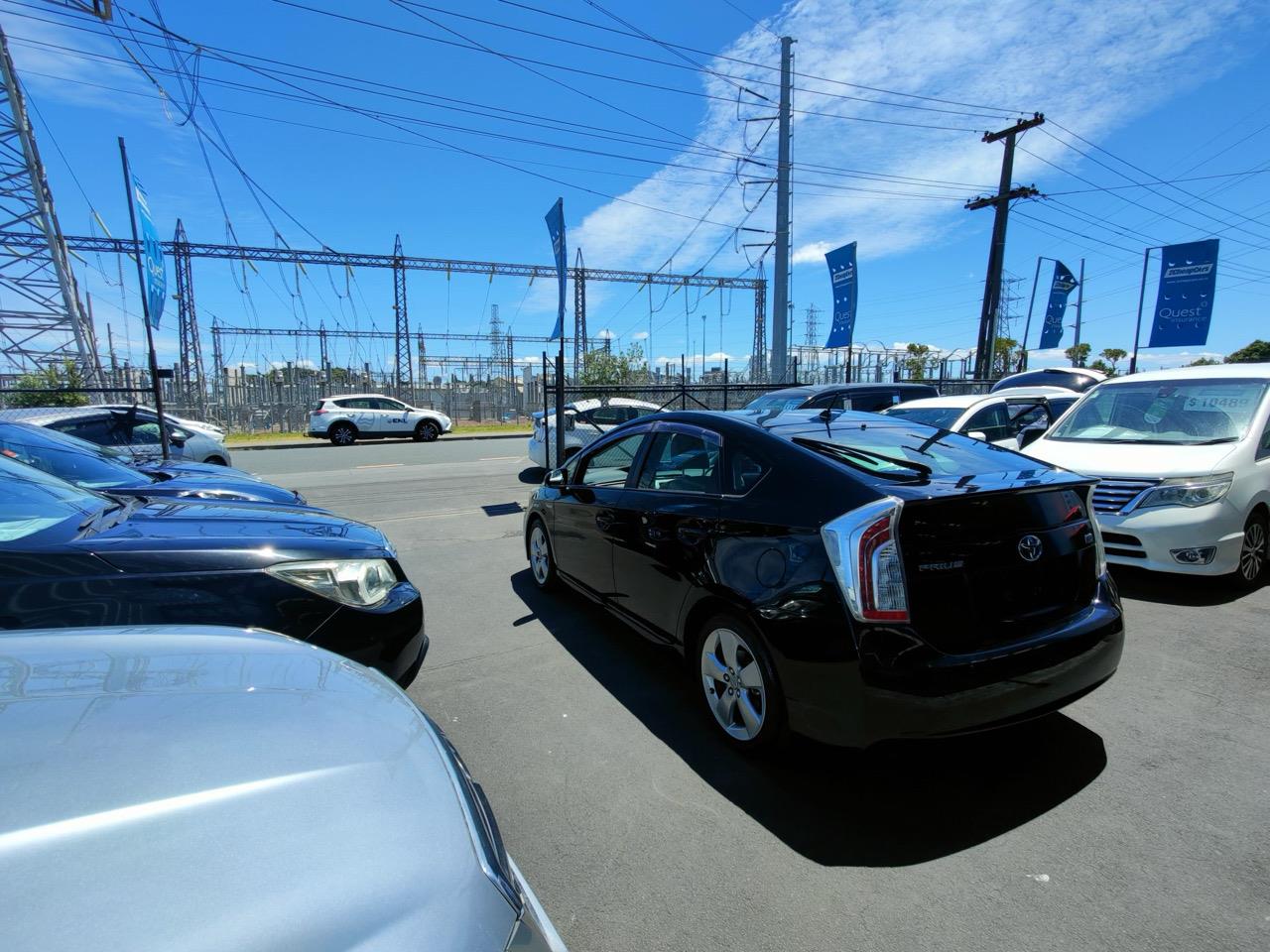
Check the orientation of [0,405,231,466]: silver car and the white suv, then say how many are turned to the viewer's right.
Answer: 2

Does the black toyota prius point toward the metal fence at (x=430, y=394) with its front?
yes

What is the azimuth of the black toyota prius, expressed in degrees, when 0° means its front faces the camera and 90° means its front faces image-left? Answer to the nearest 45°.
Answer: approximately 135°

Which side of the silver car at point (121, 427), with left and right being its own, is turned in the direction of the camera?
right

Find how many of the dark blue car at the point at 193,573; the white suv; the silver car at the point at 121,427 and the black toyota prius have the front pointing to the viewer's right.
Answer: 3

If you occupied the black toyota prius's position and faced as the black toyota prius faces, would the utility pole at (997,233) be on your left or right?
on your right

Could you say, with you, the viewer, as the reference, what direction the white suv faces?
facing to the right of the viewer

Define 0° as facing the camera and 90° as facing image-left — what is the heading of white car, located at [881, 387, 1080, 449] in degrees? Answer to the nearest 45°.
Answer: approximately 45°

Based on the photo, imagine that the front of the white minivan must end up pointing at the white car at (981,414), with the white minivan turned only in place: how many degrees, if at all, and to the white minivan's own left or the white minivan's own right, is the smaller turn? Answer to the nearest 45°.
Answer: approximately 90° to the white minivan's own right

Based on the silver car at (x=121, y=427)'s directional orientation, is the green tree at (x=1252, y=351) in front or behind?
in front

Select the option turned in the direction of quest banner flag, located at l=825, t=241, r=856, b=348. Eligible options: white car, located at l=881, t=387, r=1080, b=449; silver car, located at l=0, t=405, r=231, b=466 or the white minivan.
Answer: the silver car

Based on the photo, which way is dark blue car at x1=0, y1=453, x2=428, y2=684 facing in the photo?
to the viewer's right
